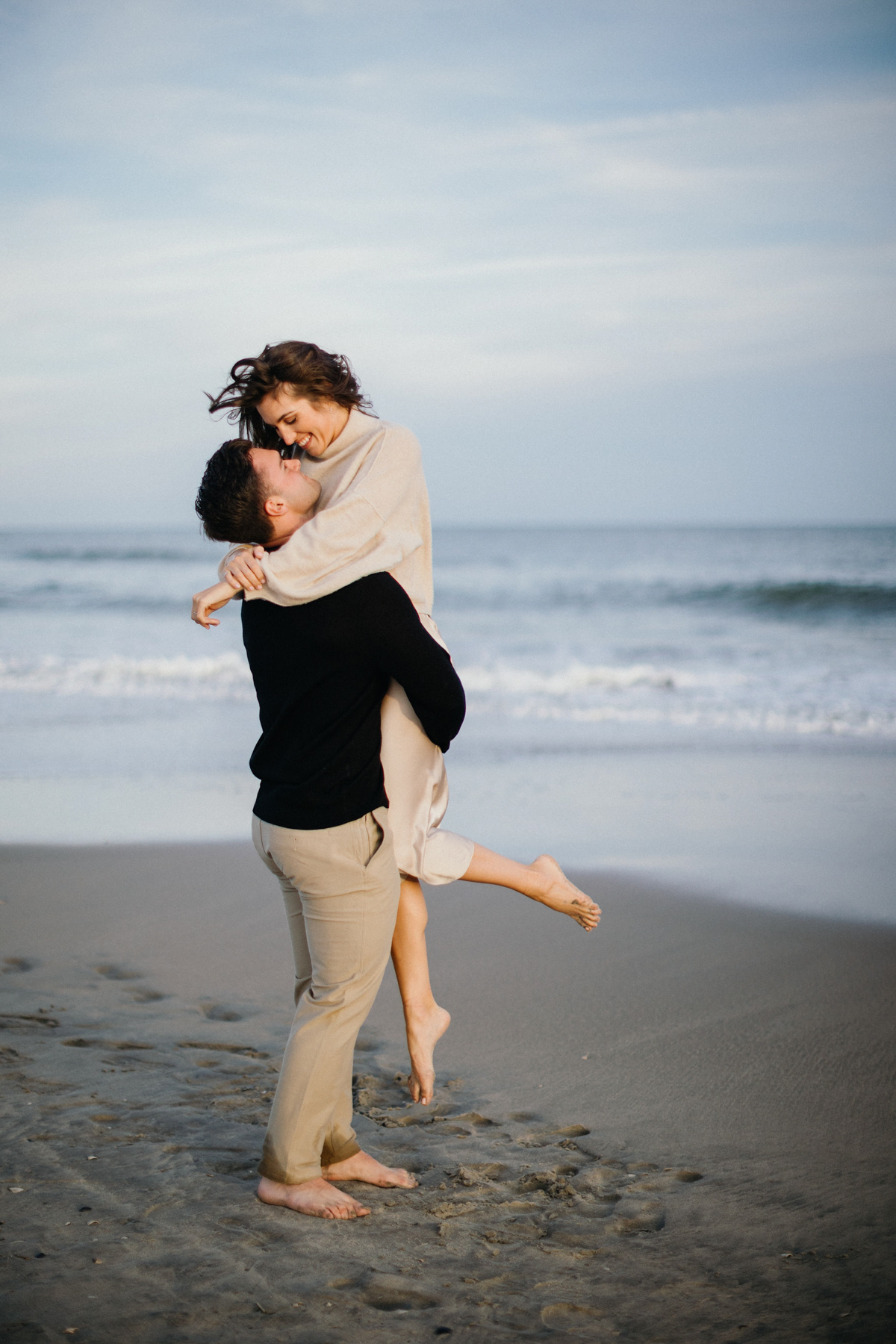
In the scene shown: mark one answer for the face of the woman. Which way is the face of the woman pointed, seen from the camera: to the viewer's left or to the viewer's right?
to the viewer's left

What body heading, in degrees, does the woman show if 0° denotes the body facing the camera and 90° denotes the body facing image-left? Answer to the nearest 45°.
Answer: approximately 90°

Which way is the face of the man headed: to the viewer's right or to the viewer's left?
to the viewer's right
